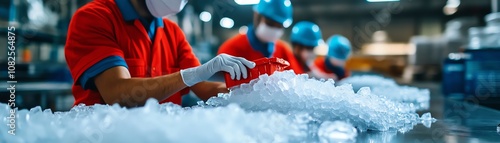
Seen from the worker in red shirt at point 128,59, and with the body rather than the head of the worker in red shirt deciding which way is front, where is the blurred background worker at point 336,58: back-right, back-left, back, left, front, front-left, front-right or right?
left

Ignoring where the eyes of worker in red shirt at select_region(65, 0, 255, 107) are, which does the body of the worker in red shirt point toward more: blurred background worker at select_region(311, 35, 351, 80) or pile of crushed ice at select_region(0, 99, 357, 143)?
the pile of crushed ice

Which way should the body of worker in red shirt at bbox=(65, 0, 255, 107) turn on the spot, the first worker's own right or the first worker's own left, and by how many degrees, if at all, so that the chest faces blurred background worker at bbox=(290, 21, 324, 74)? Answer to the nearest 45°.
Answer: approximately 90° to the first worker's own left

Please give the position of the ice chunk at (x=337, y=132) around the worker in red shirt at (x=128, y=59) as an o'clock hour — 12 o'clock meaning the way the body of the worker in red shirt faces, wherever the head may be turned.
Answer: The ice chunk is roughly at 12 o'clock from the worker in red shirt.

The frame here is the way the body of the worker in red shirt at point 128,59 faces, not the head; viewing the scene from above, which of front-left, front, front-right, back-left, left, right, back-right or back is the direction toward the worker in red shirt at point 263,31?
left

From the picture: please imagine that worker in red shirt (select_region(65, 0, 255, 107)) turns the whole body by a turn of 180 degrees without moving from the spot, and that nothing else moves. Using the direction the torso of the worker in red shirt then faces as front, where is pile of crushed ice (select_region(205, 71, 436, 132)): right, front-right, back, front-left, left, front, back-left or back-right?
back

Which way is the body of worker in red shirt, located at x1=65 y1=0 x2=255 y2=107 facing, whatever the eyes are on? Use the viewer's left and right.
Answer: facing the viewer and to the right of the viewer
